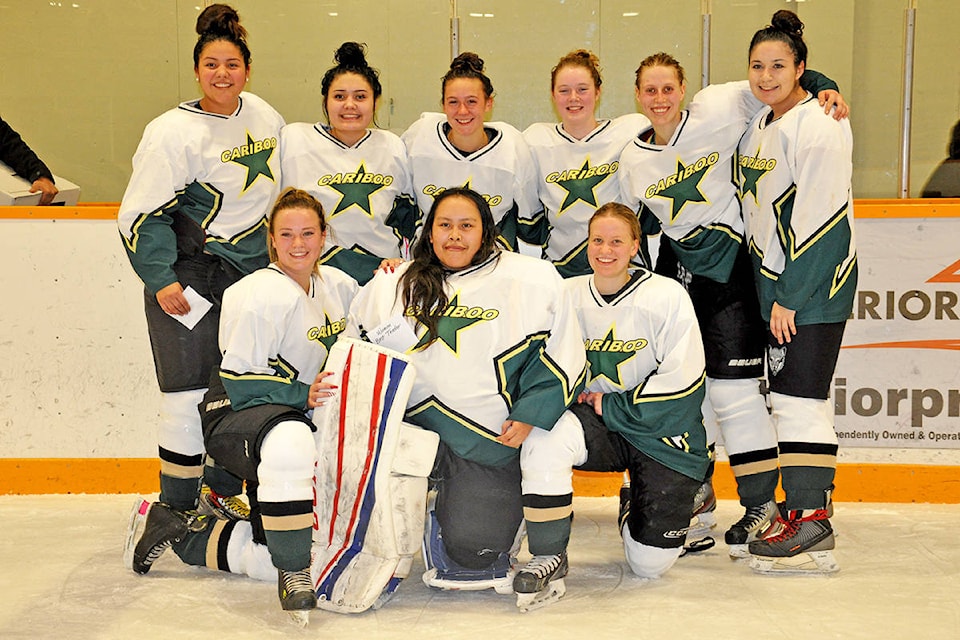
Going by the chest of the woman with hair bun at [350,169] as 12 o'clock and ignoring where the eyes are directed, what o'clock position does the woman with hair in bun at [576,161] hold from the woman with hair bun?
The woman with hair in bun is roughly at 9 o'clock from the woman with hair bun.

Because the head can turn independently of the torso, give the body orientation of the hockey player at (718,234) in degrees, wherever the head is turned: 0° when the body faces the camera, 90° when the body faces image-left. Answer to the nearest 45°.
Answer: approximately 0°

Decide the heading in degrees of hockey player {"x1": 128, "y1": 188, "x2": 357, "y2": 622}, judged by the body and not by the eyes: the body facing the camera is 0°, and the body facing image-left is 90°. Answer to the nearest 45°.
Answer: approximately 315°

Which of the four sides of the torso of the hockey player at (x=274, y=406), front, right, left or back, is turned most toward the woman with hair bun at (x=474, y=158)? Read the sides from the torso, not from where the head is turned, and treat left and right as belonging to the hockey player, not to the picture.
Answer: left

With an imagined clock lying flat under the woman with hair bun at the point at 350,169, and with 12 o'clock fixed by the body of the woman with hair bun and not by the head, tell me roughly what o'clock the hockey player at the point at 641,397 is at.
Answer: The hockey player is roughly at 10 o'clock from the woman with hair bun.

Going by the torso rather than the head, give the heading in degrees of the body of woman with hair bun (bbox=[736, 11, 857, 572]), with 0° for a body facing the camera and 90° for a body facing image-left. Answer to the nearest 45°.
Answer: approximately 45°

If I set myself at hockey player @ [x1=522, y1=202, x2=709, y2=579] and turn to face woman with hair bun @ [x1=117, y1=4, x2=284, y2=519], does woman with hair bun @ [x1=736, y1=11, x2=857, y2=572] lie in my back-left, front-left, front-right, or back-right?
back-right

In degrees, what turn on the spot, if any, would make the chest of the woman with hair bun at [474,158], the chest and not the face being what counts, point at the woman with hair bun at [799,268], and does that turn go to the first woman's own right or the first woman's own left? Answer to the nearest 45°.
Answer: approximately 45° to the first woman's own left

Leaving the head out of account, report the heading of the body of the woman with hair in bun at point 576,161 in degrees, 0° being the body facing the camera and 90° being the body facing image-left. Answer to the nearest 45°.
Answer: approximately 0°
